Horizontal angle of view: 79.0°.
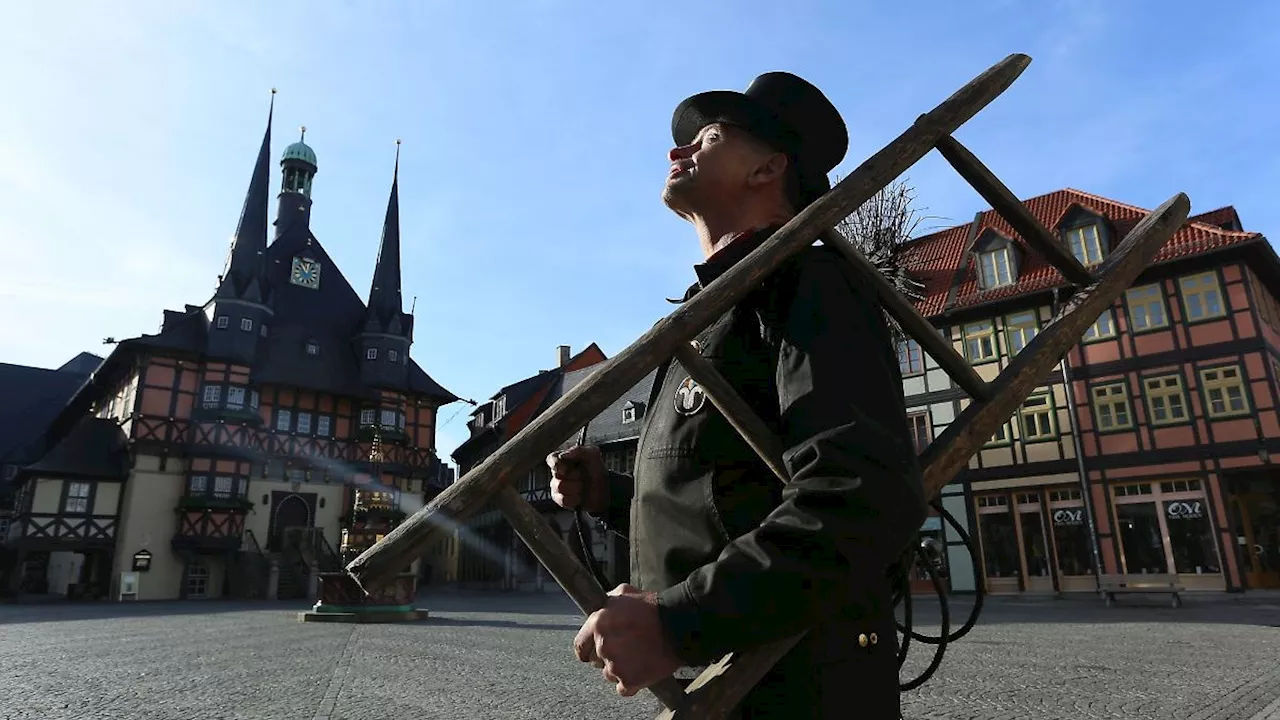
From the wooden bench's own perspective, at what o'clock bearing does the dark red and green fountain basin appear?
The dark red and green fountain basin is roughly at 2 o'clock from the wooden bench.

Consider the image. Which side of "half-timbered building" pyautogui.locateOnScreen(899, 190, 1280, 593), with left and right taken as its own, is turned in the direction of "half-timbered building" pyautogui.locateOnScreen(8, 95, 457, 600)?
right

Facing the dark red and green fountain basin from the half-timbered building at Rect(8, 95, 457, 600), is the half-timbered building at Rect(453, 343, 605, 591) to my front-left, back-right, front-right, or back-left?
back-left

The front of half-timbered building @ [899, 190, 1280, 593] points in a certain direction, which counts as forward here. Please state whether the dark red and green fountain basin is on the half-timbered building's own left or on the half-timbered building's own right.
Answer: on the half-timbered building's own right

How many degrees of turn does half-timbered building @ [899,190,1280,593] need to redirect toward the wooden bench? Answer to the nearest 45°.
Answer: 0° — it already faces it

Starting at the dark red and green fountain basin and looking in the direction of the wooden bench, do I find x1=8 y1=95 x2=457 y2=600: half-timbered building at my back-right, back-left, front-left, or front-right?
back-left

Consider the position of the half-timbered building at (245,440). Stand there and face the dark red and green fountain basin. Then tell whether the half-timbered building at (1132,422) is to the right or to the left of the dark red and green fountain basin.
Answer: left

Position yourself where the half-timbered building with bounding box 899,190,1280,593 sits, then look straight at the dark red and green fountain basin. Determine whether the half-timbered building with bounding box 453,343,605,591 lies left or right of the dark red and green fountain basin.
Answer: right

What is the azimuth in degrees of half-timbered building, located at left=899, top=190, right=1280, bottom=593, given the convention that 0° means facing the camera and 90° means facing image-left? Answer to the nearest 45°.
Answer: approximately 0°

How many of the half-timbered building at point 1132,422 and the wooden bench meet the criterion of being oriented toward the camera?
2

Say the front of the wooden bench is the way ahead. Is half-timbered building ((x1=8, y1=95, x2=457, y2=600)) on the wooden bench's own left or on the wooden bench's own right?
on the wooden bench's own right
